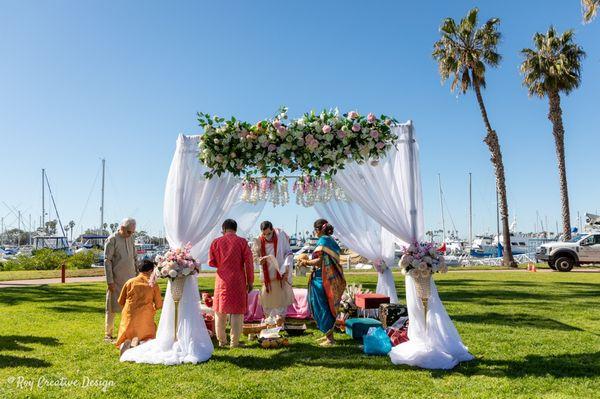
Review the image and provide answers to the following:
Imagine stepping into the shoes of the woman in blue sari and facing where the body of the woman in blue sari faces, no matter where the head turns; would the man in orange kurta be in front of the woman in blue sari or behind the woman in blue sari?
in front

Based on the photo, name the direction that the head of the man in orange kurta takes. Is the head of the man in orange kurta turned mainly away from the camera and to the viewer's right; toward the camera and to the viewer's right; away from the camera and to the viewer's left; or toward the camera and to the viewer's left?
away from the camera and to the viewer's right

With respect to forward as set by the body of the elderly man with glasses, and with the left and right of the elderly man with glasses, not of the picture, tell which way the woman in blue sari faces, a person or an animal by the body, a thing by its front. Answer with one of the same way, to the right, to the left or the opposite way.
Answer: the opposite way

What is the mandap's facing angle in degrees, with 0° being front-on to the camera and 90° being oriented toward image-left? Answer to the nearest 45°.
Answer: approximately 0°

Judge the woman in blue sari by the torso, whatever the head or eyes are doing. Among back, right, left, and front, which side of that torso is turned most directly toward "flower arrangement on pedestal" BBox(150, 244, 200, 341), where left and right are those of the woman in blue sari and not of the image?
front

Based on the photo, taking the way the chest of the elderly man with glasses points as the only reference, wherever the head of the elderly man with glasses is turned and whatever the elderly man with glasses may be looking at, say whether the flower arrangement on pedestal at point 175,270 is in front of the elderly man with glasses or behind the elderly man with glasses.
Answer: in front

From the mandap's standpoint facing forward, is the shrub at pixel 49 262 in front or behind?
behind

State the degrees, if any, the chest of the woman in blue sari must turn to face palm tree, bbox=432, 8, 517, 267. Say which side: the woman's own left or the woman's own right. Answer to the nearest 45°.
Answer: approximately 135° to the woman's own right

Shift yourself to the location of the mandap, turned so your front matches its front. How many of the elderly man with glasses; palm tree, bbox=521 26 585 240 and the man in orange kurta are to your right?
2

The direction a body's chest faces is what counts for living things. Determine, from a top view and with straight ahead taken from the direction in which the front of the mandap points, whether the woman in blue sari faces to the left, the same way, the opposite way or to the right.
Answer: to the right

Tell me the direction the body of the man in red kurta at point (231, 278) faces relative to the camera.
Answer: away from the camera

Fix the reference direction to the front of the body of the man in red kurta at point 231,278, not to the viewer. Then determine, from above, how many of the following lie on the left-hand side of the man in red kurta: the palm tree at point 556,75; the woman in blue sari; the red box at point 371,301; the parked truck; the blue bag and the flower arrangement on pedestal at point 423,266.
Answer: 0

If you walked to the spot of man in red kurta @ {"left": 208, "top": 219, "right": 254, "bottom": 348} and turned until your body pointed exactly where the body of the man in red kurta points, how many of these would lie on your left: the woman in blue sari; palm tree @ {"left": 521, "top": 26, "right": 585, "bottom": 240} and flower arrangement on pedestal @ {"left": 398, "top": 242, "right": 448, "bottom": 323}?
0

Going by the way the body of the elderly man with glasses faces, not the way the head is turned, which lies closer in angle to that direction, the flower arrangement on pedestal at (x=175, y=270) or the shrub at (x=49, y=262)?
the flower arrangement on pedestal

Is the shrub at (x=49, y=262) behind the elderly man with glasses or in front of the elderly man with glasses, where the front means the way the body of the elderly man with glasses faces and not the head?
behind

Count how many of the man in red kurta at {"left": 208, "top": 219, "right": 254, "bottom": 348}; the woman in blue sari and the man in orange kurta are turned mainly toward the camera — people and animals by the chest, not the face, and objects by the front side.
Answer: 0

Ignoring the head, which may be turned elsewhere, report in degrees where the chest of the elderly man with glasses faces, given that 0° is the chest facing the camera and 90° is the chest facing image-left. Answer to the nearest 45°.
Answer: approximately 315°

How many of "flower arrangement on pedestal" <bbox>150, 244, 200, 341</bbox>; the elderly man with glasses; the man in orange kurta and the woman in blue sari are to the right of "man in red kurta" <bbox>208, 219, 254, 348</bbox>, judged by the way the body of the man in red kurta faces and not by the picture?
1

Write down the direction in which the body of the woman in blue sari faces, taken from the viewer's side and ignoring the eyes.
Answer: to the viewer's left

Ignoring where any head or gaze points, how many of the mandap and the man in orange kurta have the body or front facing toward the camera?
1

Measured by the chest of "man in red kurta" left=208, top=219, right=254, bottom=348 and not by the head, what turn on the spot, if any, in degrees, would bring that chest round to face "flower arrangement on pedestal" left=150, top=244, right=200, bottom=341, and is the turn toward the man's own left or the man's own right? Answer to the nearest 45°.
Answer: approximately 135° to the man's own left

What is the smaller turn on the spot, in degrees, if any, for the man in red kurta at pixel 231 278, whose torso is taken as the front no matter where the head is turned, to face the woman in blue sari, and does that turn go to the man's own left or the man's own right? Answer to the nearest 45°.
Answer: approximately 90° to the man's own right
